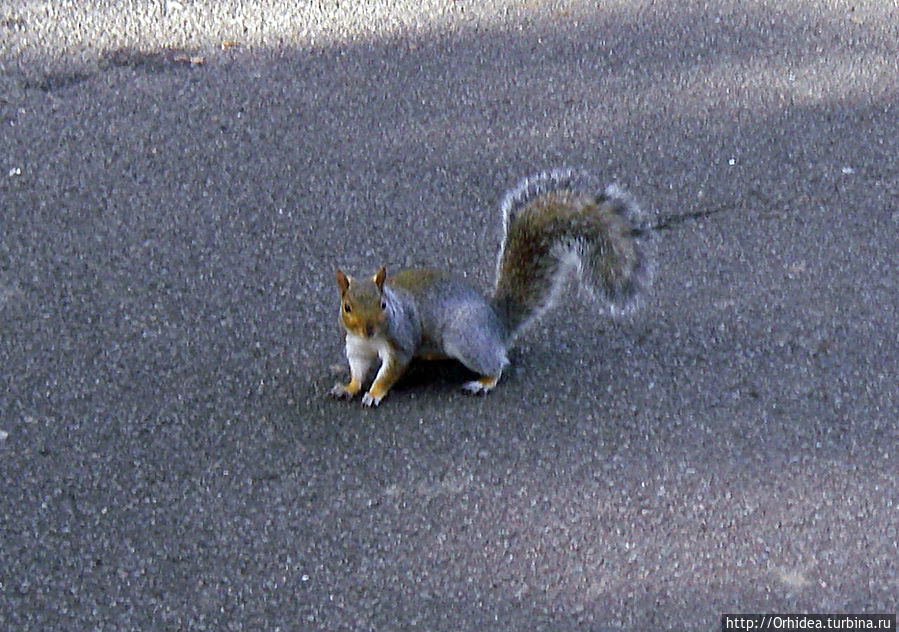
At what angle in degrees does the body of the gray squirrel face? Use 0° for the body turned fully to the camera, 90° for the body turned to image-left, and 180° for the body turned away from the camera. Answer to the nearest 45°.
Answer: approximately 45°
